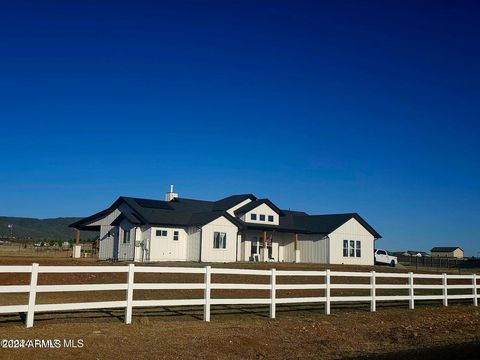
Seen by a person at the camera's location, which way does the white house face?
facing the viewer and to the right of the viewer
